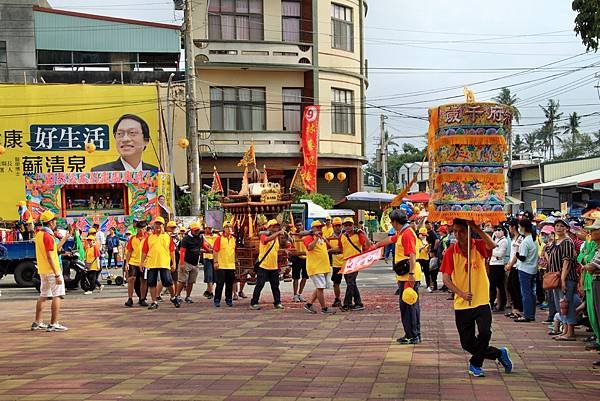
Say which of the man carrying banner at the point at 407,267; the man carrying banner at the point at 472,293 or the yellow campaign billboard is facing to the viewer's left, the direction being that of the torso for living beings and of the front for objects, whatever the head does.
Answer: the man carrying banner at the point at 407,267

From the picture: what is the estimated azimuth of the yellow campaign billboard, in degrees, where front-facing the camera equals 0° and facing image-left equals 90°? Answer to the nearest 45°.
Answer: approximately 0°

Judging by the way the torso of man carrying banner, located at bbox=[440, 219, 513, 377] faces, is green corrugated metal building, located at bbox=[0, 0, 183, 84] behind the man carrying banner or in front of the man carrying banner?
behind

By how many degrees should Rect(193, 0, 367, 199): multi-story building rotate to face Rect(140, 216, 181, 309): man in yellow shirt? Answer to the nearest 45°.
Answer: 0° — it already faces them

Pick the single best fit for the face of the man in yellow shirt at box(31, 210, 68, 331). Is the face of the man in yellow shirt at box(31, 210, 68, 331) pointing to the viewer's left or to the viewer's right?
to the viewer's right

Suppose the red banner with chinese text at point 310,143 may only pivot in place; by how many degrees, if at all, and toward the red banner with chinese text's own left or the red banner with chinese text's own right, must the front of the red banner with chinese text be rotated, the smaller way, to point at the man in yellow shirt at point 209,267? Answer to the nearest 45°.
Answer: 0° — it already faces them

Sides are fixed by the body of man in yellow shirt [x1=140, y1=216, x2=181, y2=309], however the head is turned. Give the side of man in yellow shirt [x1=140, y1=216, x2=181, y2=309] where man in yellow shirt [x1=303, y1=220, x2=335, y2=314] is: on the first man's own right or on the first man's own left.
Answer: on the first man's own left
